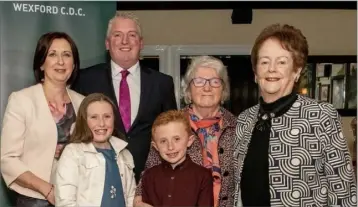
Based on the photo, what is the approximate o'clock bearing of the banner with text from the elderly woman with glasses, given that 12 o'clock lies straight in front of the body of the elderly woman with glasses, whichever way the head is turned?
The banner with text is roughly at 4 o'clock from the elderly woman with glasses.

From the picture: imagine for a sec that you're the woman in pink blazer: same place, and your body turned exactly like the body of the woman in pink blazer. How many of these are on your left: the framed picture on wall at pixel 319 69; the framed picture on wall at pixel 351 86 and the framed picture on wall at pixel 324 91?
3

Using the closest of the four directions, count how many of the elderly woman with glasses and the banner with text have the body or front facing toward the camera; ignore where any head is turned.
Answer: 2

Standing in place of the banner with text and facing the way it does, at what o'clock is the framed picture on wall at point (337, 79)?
The framed picture on wall is roughly at 8 o'clock from the banner with text.

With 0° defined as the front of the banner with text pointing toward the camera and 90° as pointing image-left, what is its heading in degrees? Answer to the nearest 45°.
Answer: approximately 0°

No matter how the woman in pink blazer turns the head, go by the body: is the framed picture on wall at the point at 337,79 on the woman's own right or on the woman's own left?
on the woman's own left
